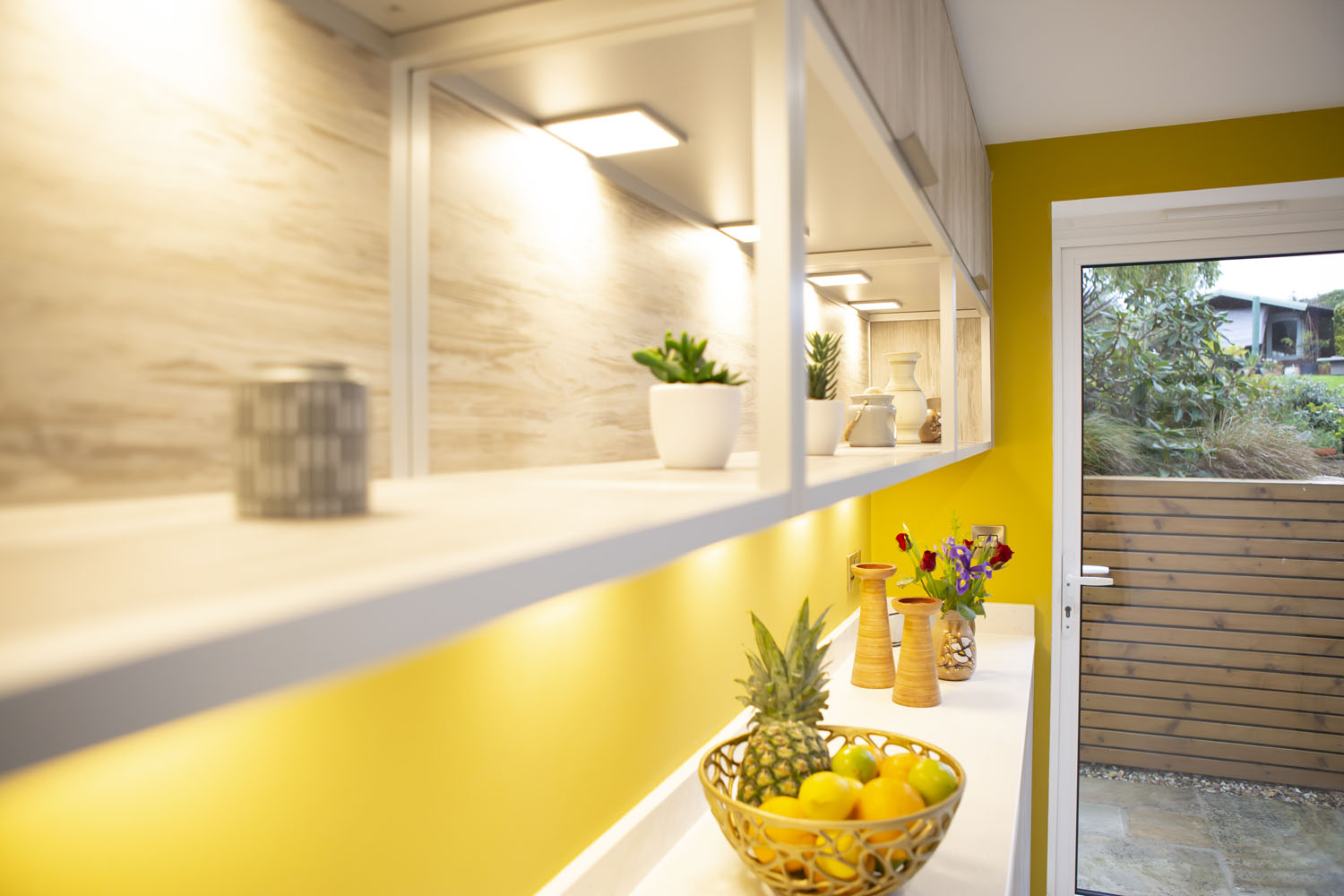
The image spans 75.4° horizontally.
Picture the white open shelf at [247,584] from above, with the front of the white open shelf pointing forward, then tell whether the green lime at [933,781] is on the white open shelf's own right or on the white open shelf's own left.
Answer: on the white open shelf's own left

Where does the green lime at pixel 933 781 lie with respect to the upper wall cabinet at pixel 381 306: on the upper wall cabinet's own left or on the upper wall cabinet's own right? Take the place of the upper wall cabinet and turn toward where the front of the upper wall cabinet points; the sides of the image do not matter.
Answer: on the upper wall cabinet's own left

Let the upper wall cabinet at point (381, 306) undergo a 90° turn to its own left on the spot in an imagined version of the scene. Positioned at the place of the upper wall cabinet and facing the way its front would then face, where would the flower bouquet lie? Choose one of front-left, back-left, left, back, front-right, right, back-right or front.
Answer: front

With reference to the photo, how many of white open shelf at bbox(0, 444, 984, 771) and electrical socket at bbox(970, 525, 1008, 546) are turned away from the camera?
0

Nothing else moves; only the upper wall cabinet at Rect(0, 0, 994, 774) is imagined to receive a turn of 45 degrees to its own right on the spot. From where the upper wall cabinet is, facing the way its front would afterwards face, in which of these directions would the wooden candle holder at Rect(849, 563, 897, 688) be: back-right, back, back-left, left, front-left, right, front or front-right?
back-left

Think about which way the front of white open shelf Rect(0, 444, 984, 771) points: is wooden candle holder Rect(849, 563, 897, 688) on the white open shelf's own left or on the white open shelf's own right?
on the white open shelf's own left

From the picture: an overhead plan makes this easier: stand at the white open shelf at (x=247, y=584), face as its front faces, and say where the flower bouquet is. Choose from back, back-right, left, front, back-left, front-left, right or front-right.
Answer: left

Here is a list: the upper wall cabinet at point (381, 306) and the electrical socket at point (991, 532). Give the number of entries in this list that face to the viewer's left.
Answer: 0

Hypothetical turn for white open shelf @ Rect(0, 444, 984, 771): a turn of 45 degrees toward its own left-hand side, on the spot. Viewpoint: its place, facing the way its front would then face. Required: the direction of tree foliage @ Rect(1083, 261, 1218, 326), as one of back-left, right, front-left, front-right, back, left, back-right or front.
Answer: front-left
